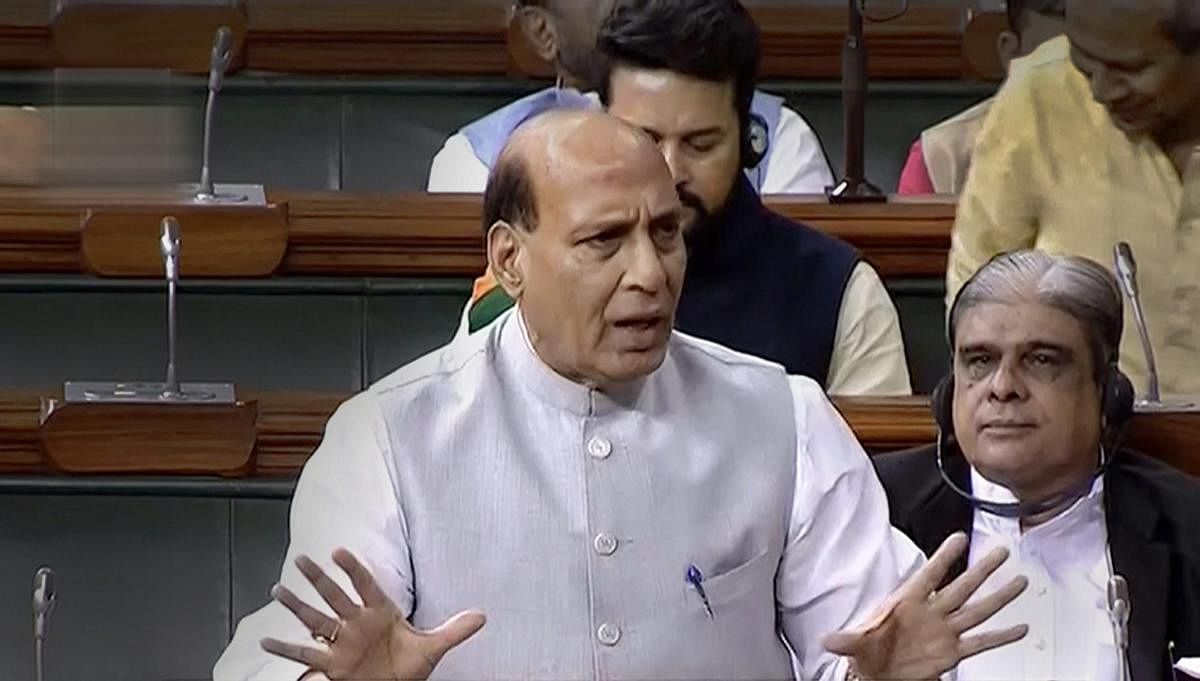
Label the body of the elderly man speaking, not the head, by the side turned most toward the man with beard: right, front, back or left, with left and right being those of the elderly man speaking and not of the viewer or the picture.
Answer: back

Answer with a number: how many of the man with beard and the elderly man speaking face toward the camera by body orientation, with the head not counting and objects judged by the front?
2

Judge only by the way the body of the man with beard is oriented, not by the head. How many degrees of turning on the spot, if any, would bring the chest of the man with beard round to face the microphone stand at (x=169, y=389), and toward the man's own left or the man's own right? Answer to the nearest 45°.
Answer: approximately 90° to the man's own right

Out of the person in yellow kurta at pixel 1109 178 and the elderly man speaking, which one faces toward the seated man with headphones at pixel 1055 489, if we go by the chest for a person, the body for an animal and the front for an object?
the person in yellow kurta
